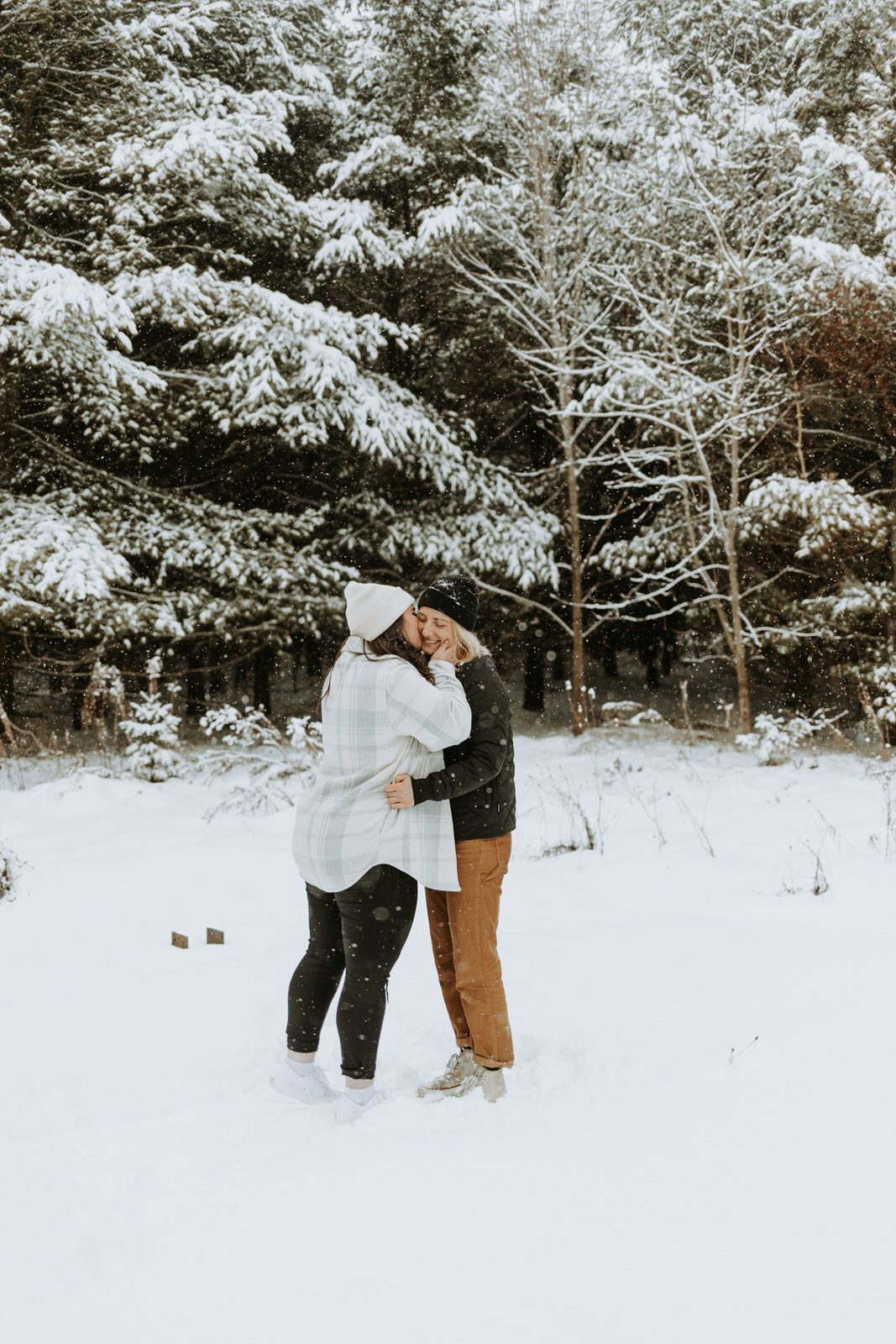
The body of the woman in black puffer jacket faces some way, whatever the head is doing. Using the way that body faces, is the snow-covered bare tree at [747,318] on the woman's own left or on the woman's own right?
on the woman's own right

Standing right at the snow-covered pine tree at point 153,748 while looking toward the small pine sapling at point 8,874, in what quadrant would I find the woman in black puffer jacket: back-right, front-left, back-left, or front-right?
front-left

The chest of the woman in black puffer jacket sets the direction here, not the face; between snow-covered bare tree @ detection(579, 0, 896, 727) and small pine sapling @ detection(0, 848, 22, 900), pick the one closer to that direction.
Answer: the small pine sapling

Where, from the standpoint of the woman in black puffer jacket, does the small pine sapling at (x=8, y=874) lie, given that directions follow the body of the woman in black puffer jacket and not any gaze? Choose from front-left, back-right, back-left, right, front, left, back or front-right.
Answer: front-right

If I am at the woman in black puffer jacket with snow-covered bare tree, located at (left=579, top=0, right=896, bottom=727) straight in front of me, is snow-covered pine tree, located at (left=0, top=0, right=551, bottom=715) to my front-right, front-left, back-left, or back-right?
front-left

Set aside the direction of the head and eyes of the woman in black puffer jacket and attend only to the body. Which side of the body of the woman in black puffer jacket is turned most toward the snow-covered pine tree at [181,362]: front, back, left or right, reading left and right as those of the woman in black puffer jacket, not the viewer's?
right

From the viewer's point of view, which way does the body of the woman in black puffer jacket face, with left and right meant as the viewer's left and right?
facing to the left of the viewer
